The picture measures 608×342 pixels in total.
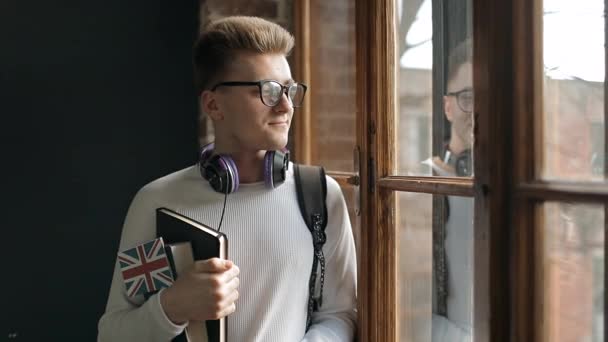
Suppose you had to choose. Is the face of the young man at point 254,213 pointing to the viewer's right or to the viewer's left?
to the viewer's right

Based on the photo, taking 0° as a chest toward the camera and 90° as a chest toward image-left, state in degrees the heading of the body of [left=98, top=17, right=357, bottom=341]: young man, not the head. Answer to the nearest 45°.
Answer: approximately 315°
